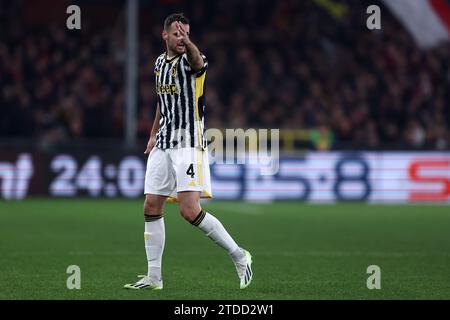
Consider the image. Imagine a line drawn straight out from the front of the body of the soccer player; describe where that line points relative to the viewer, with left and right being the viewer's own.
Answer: facing the viewer and to the left of the viewer
